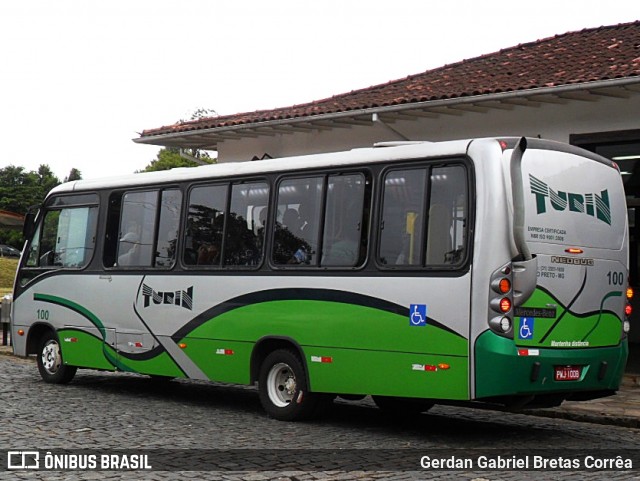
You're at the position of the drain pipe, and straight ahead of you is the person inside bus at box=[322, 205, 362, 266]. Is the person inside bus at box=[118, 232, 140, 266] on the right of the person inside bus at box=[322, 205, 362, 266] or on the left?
right

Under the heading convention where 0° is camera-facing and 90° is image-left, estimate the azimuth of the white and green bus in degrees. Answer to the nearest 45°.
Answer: approximately 135°

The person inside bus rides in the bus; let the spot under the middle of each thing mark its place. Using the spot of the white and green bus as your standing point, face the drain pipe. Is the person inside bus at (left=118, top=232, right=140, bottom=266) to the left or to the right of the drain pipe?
left
